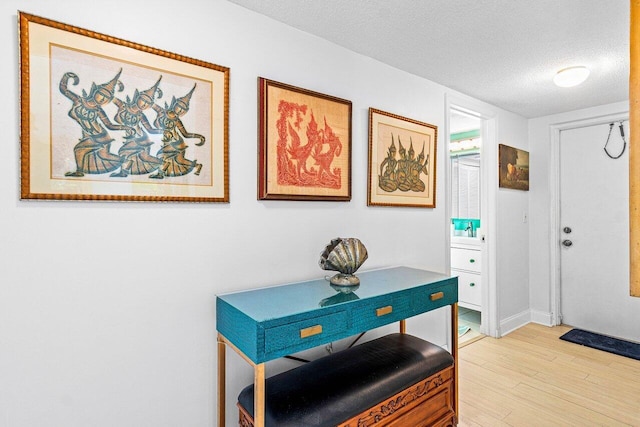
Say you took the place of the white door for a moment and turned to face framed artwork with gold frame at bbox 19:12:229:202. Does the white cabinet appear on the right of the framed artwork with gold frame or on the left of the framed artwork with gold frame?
right

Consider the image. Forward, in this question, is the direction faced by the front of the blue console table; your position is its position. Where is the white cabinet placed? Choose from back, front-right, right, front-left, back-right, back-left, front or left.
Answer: left

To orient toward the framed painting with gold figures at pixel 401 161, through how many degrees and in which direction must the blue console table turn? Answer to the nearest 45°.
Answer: approximately 90° to its left

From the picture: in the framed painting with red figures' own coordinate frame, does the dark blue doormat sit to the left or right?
on its left

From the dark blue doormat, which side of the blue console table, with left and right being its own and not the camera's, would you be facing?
left

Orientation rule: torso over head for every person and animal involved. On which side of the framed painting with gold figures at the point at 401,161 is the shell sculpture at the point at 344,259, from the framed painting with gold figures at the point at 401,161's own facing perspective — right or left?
on its right

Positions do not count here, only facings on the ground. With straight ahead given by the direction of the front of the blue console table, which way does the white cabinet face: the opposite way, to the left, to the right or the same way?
to the right

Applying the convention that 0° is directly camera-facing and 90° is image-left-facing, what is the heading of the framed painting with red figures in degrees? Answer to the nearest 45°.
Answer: approximately 315°

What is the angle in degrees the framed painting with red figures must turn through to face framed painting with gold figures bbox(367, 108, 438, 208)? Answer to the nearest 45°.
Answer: approximately 90° to its left

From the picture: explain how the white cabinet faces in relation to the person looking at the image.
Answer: facing the viewer and to the left of the viewer

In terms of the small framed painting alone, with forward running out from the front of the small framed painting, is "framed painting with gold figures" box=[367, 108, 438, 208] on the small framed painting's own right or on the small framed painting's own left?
on the small framed painting's own right

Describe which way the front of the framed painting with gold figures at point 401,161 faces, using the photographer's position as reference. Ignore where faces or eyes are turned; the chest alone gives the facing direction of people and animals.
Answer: facing the viewer and to the right of the viewer
